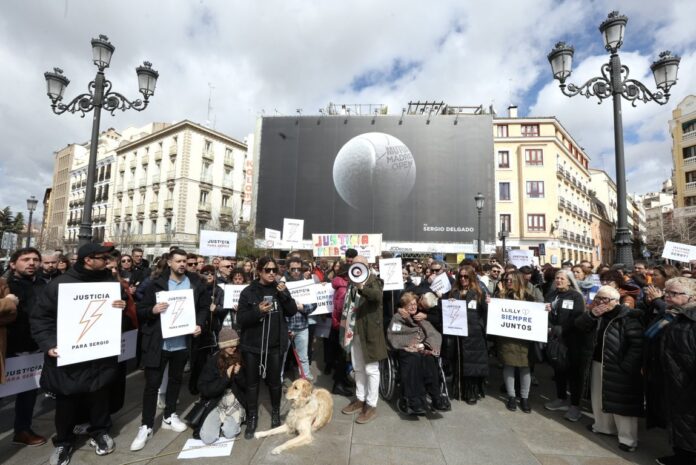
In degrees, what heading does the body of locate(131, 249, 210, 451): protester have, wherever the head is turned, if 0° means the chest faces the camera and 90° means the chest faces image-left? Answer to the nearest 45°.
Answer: approximately 0°

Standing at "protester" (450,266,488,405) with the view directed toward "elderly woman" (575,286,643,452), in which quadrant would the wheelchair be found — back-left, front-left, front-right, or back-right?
back-right

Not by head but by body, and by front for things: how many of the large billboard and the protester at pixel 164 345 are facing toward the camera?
2

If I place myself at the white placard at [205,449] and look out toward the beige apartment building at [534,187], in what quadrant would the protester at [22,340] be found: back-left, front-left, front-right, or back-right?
back-left

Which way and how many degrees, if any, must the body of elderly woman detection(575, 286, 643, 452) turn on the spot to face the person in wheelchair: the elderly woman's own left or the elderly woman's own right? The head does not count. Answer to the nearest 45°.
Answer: approximately 45° to the elderly woman's own right

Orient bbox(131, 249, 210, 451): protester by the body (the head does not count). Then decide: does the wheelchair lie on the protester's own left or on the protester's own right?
on the protester's own left

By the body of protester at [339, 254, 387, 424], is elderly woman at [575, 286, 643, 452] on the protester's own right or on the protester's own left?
on the protester's own left
